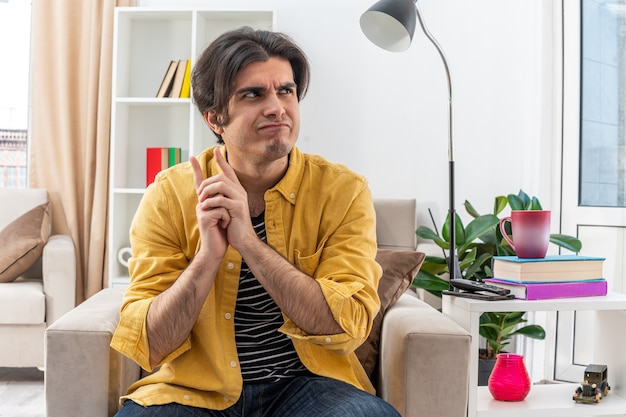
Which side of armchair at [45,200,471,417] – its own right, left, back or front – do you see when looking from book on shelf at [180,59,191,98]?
back

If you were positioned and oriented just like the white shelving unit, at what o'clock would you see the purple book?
The purple book is roughly at 11 o'clock from the white shelving unit.

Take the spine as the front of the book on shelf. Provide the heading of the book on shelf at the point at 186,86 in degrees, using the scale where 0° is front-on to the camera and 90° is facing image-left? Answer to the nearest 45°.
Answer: approximately 0°

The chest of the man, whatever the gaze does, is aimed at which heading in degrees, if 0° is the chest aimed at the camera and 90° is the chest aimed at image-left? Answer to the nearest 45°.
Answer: approximately 0°
